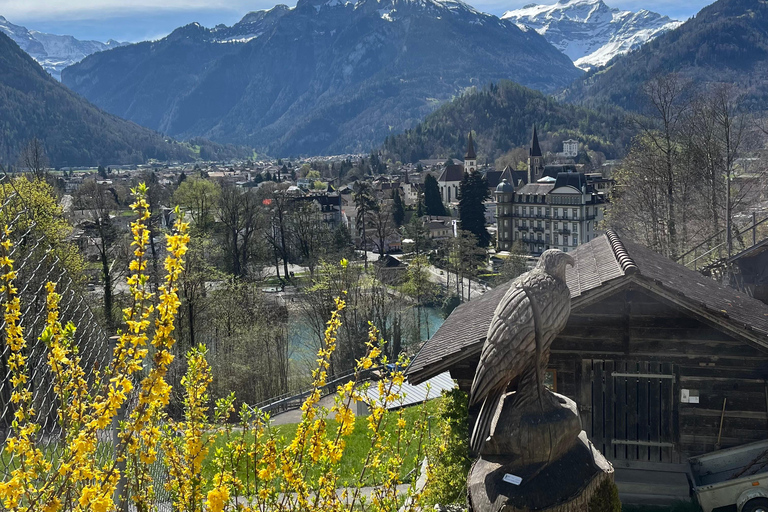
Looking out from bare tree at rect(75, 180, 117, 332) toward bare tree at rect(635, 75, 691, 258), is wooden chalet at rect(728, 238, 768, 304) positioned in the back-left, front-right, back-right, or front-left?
front-right

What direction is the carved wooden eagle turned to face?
to the viewer's right

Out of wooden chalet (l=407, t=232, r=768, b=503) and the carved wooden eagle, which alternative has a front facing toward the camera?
the wooden chalet

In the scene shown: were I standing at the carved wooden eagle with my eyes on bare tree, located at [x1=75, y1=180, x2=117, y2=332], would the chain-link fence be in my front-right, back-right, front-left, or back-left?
front-left

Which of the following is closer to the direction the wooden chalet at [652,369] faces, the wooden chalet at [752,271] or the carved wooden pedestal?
the carved wooden pedestal

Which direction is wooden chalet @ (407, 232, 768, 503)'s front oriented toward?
toward the camera

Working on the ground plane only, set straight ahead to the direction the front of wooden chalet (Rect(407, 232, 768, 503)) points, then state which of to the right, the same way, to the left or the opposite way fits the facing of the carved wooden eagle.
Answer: to the left

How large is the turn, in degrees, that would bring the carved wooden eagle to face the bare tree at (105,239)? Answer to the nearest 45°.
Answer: approximately 135° to its left

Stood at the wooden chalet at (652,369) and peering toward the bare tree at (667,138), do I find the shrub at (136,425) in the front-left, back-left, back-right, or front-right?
back-left
